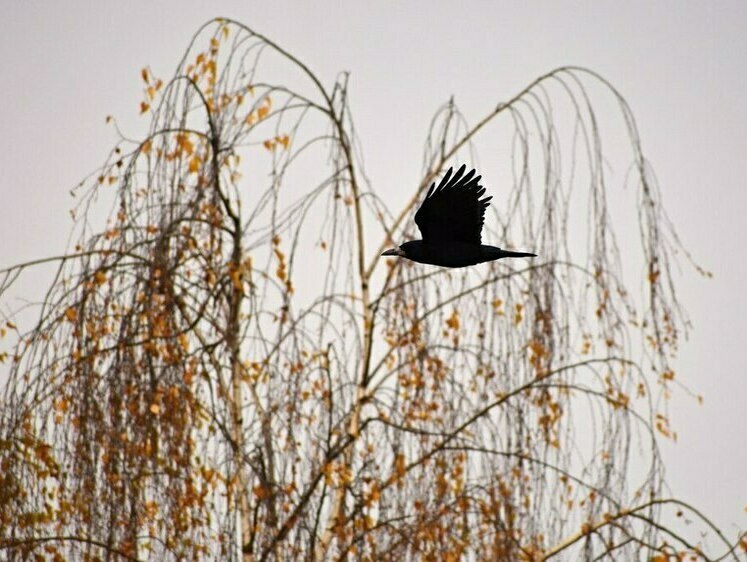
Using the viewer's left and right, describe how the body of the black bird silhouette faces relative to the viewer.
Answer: facing to the left of the viewer
